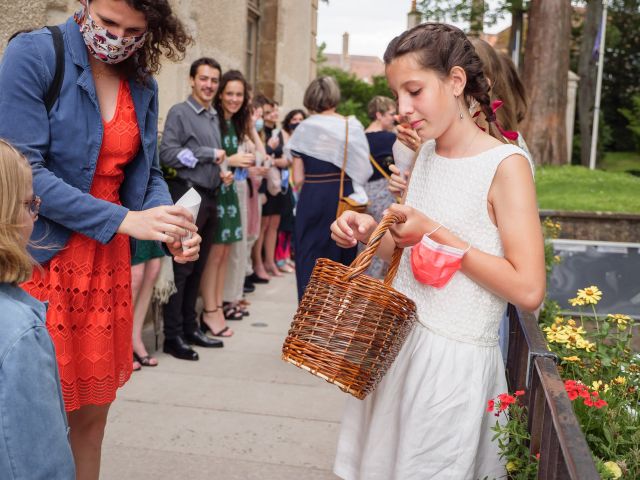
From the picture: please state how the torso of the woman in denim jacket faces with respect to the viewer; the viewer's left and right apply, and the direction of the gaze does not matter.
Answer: facing the viewer and to the right of the viewer

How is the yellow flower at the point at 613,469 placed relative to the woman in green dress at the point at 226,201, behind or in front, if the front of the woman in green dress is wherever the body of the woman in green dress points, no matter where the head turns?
in front

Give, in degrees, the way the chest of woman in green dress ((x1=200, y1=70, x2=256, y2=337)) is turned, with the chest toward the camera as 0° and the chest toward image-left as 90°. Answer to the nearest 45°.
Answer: approximately 315°

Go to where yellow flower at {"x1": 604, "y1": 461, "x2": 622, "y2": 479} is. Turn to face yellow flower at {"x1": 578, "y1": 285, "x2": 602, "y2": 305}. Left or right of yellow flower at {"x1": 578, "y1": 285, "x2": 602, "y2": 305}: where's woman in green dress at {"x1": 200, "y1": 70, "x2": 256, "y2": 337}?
left

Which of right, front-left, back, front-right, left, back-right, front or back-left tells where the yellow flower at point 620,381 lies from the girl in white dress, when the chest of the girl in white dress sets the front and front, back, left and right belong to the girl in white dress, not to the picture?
back

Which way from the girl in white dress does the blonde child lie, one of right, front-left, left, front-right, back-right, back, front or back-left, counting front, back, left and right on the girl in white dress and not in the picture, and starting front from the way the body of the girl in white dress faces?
front

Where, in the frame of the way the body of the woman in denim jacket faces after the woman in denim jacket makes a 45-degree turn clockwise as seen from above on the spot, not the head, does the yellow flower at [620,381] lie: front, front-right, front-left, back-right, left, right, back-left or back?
left

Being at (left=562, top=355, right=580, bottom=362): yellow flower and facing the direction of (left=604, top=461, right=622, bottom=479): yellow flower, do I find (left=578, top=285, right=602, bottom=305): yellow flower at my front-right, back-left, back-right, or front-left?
back-left

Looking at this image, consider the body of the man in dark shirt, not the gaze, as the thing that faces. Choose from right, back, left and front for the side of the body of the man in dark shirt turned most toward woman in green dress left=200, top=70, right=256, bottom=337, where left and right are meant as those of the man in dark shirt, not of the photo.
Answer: left

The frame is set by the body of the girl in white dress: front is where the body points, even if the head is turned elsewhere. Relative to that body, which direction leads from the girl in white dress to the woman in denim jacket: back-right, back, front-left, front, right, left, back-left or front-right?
front-right

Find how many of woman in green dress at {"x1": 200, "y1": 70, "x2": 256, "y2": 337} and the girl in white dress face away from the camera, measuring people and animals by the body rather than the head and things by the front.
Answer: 0
